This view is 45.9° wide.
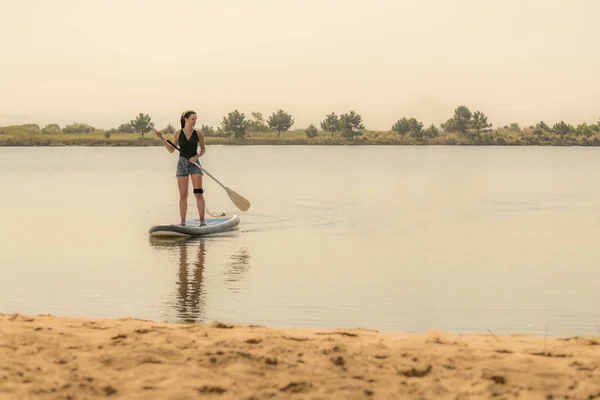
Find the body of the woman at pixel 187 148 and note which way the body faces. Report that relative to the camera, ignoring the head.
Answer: toward the camera
